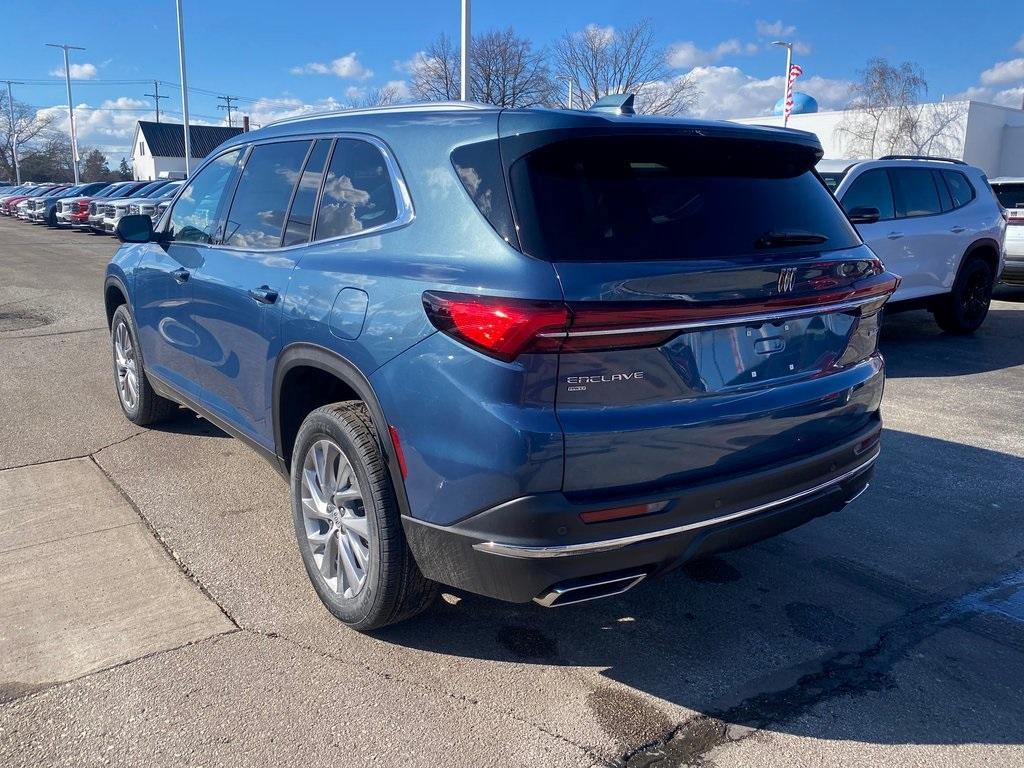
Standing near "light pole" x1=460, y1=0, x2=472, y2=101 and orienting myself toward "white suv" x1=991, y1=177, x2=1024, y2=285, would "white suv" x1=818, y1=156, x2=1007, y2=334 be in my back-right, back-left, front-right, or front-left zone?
front-right

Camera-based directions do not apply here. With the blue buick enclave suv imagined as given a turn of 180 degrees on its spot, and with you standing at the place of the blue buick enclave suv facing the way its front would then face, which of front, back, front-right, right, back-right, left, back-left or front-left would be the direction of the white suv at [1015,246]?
left

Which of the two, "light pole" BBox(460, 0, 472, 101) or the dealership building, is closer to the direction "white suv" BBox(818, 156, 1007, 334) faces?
the light pole

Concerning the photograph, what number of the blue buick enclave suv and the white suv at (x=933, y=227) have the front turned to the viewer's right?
0

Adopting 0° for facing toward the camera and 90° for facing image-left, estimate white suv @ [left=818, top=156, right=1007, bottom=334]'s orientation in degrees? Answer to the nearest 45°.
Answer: approximately 45°

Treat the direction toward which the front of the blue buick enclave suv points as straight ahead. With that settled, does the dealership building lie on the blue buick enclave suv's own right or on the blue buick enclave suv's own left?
on the blue buick enclave suv's own right

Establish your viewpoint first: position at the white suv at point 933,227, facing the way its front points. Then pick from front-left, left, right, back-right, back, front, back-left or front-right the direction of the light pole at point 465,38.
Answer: right

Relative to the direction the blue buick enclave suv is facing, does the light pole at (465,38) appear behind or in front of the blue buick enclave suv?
in front

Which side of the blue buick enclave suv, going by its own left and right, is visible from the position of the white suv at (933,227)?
right
